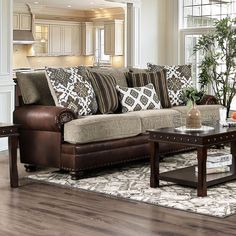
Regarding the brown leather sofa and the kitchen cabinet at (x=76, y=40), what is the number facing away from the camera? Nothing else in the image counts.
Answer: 0

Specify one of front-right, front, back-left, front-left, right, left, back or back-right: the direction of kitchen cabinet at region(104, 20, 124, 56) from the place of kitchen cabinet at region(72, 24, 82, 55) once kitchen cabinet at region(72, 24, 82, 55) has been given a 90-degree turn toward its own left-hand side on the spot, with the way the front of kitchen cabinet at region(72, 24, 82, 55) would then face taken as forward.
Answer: front

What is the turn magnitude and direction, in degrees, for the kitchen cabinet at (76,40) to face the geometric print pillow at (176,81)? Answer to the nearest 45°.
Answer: approximately 45° to its left

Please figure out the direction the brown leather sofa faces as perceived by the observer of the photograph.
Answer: facing the viewer and to the right of the viewer

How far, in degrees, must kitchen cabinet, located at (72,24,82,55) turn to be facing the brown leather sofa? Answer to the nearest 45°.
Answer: approximately 45° to its left

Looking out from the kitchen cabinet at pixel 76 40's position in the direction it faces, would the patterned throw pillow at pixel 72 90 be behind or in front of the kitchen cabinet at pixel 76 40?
in front
